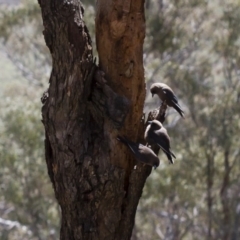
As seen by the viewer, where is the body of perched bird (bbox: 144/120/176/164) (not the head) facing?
to the viewer's left

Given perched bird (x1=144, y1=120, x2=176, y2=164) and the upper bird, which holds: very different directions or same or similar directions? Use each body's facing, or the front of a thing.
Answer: same or similar directions

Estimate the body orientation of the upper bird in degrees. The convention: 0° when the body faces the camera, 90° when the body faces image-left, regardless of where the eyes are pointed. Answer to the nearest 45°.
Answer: approximately 90°

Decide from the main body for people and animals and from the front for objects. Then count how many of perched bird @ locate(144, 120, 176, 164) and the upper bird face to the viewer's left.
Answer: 2
